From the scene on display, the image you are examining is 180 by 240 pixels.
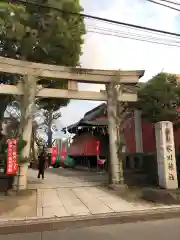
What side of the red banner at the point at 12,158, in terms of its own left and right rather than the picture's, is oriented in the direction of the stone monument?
left

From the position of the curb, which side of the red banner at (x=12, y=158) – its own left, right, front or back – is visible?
front

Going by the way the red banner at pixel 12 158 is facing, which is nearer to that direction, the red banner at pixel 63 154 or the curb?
the curb

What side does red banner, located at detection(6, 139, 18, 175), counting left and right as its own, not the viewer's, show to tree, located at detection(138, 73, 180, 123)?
left

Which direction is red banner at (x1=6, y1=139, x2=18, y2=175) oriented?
toward the camera
